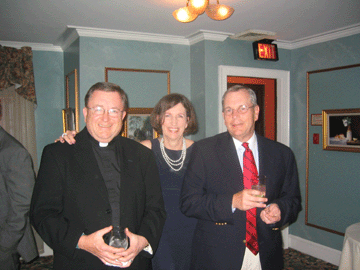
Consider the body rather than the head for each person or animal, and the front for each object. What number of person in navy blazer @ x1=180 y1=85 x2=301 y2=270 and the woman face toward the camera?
2

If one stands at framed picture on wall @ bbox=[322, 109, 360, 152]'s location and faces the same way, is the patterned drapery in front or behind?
in front

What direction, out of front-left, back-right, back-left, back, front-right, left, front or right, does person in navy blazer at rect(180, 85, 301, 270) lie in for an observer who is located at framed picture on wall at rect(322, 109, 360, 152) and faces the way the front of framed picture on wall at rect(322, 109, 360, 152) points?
front-left

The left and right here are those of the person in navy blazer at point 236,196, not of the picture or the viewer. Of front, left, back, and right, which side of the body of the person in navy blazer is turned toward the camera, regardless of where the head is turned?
front

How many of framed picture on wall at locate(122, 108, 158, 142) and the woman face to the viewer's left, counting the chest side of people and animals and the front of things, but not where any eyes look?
0

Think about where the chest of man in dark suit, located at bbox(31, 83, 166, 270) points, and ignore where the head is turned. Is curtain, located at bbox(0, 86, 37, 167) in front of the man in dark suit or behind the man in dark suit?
behind

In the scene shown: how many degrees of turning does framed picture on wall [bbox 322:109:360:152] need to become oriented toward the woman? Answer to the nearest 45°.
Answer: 0° — it already faces them

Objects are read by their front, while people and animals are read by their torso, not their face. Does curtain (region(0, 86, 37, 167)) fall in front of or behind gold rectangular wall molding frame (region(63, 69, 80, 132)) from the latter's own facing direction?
in front

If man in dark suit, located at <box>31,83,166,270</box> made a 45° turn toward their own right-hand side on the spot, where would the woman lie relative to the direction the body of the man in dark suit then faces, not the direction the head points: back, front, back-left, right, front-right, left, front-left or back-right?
back

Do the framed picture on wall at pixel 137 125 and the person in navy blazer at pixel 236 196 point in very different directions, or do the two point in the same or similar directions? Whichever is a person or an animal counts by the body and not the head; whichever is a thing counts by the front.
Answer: same or similar directions

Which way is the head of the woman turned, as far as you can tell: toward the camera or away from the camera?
toward the camera

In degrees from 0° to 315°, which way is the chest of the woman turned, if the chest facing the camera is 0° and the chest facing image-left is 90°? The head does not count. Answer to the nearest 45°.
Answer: approximately 0°
